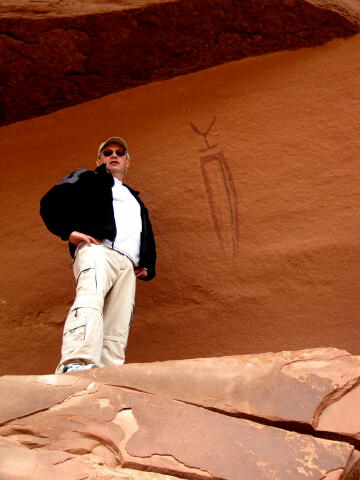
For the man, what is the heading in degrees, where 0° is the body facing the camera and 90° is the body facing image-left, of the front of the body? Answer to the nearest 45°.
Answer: approximately 315°
